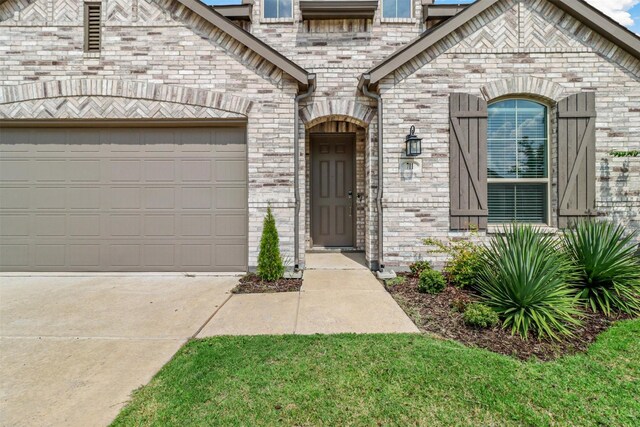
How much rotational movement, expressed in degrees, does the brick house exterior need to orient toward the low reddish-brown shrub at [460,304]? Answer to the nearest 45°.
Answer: approximately 45° to its left

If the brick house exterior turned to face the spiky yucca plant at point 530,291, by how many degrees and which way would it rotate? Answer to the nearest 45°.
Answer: approximately 45° to its left

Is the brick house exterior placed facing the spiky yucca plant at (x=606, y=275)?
no

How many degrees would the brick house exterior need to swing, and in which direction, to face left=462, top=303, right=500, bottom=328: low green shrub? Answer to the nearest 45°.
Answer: approximately 45° to its left

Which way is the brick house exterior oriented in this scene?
toward the camera

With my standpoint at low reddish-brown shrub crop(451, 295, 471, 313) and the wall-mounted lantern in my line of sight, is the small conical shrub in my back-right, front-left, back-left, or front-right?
front-left
